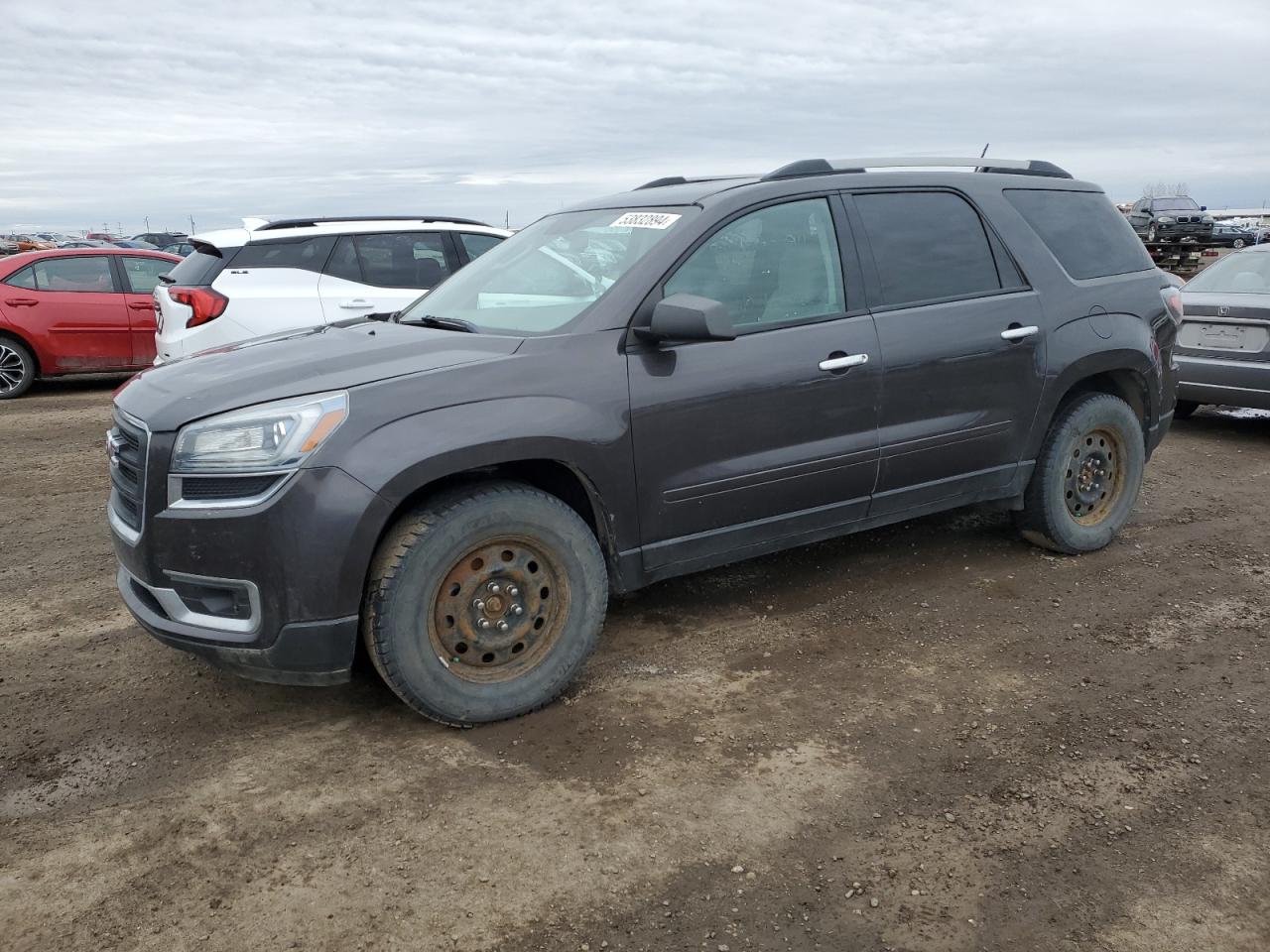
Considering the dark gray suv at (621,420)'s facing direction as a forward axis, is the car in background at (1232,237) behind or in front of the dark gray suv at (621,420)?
behind

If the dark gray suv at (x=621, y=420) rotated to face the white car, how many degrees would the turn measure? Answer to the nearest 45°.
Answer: approximately 90° to its right

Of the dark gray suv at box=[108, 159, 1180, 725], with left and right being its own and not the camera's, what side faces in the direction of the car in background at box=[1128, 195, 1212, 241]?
back

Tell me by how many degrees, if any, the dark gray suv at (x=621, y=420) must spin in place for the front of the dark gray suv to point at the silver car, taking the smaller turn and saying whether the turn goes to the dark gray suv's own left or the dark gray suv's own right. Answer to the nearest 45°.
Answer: approximately 180°

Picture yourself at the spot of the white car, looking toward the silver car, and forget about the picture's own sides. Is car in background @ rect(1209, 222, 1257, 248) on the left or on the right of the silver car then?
left

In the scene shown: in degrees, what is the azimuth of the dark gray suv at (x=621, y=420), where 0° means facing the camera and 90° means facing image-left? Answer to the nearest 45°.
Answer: approximately 45°
